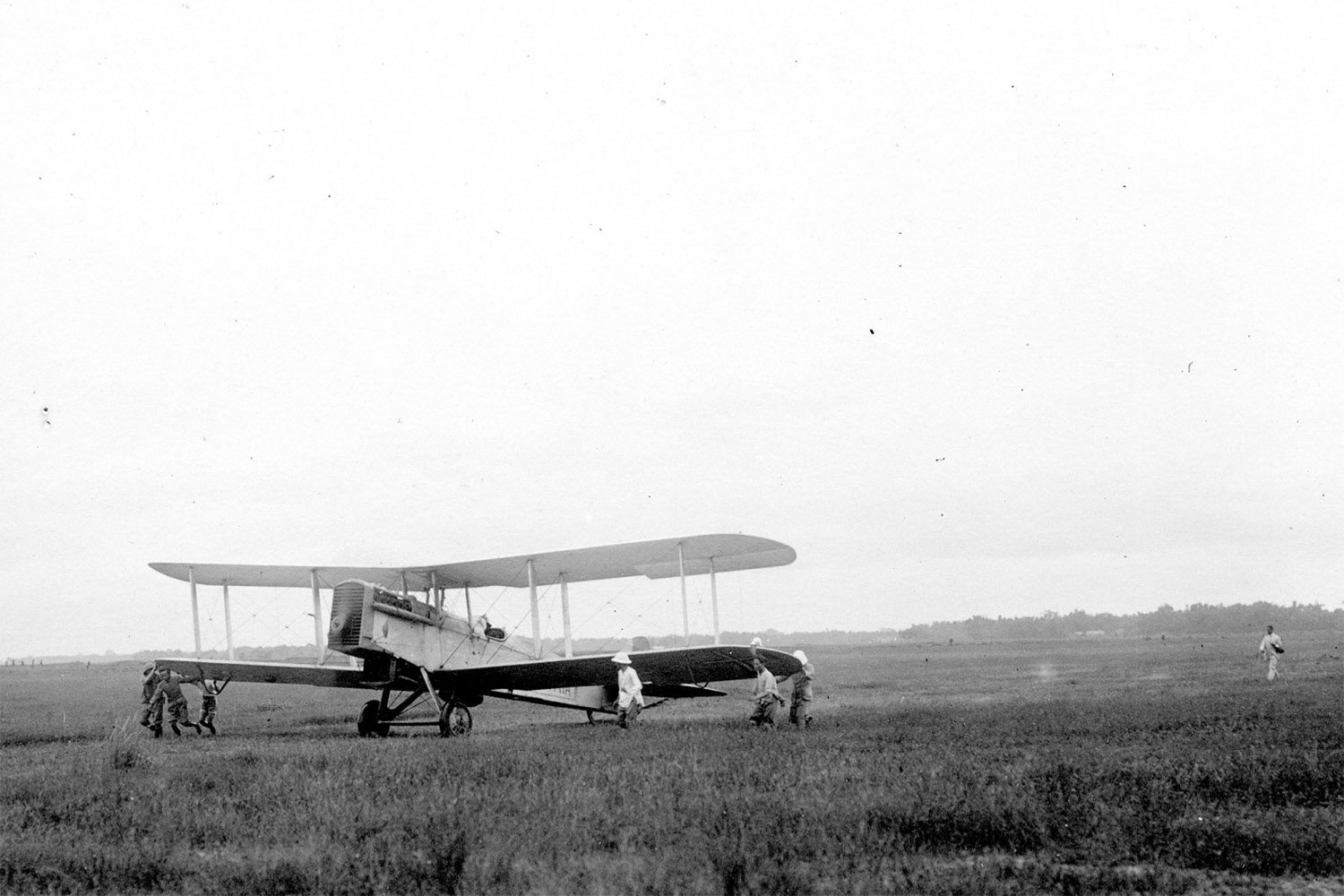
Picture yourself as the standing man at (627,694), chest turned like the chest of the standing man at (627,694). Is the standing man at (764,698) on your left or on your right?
on your left

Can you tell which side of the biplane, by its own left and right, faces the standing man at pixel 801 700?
left

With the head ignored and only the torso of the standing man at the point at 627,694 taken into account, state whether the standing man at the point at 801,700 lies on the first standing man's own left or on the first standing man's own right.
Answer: on the first standing man's own left

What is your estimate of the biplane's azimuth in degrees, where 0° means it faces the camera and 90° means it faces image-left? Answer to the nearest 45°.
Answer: approximately 45°

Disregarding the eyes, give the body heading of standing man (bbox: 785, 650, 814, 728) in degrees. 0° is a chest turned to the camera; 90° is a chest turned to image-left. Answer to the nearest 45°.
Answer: approximately 90°

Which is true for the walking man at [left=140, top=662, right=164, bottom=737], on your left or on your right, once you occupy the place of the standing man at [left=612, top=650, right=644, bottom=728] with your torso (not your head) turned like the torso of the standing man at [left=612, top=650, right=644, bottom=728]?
on your right

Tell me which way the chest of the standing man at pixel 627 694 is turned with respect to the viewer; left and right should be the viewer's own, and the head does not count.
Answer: facing the viewer and to the left of the viewer

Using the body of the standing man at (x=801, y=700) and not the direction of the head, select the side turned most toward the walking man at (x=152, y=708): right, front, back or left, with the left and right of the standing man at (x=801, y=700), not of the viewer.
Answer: front

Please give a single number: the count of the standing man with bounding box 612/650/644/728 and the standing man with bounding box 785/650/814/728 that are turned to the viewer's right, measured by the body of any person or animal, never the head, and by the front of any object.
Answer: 0

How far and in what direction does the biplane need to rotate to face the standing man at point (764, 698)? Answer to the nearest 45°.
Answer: approximately 90° to its left
